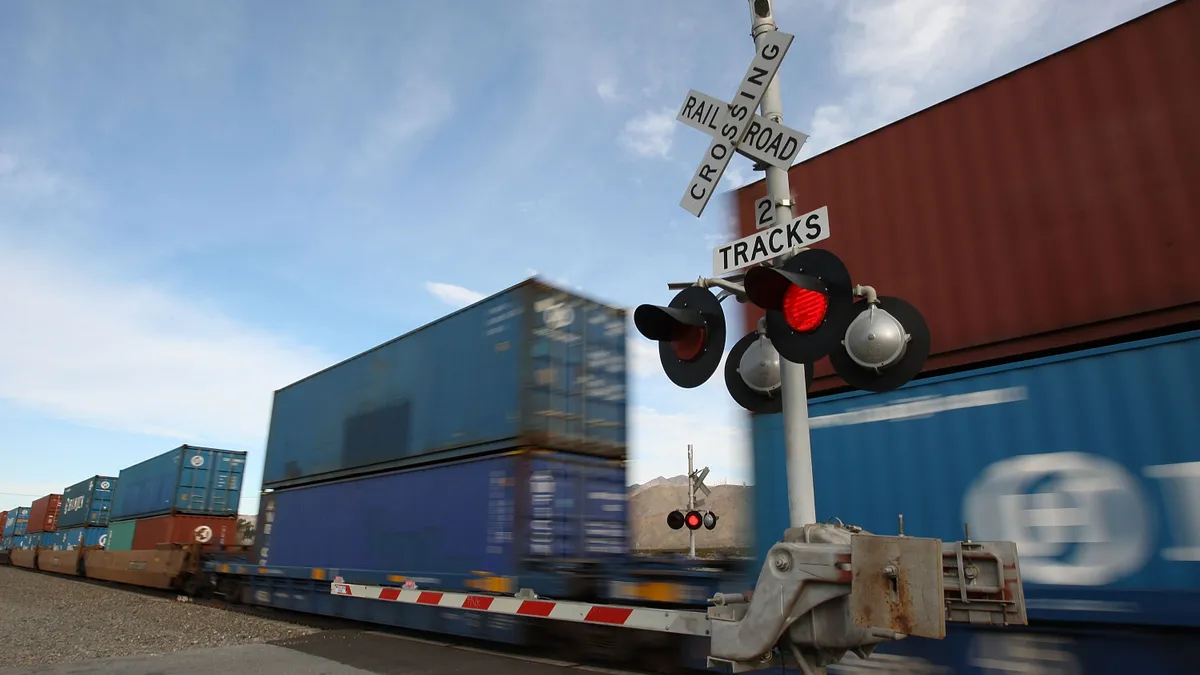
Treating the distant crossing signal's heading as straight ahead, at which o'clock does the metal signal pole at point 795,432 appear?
The metal signal pole is roughly at 12 o'clock from the distant crossing signal.

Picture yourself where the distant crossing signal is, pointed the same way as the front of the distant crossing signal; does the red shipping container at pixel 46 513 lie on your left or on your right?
on your right

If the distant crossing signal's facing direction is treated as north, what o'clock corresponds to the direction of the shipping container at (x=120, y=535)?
The shipping container is roughly at 4 o'clock from the distant crossing signal.

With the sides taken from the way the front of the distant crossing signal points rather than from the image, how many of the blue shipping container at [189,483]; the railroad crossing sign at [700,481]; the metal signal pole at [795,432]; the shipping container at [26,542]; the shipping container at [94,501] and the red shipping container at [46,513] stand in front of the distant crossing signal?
1

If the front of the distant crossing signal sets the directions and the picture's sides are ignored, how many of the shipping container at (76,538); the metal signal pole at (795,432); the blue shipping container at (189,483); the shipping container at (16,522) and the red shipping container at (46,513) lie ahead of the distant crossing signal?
1

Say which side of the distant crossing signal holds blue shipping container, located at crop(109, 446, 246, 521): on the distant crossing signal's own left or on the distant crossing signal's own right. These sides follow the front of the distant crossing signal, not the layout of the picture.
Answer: on the distant crossing signal's own right

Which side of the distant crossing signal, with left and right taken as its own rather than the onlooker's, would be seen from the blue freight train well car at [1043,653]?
front

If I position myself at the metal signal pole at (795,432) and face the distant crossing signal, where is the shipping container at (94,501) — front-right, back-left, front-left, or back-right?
front-left

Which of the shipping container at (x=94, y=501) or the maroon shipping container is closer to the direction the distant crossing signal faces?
the maroon shipping container

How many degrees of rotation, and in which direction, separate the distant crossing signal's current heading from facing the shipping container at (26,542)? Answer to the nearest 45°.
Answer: approximately 135° to its right

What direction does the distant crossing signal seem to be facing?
toward the camera

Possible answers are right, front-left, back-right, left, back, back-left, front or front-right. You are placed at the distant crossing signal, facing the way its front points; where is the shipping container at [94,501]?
back-right
